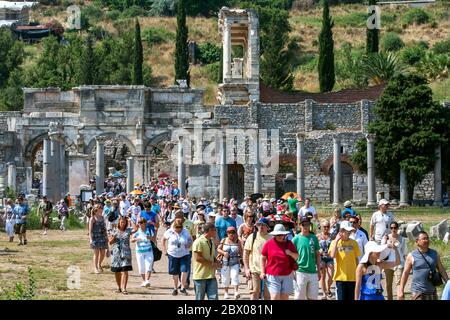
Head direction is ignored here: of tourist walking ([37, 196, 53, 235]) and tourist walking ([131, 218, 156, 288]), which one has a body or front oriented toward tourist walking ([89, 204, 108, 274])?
tourist walking ([37, 196, 53, 235])

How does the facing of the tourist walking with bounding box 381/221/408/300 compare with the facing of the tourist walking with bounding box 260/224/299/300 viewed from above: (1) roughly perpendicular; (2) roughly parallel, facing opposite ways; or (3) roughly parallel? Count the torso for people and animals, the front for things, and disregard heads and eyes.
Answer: roughly parallel

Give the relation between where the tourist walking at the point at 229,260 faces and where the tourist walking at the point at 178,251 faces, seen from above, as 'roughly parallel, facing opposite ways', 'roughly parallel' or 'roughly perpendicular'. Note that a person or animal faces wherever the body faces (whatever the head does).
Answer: roughly parallel

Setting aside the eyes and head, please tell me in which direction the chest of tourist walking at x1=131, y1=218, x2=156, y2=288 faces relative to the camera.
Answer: toward the camera

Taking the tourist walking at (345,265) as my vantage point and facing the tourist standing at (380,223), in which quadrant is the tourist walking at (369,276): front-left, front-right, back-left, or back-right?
back-right

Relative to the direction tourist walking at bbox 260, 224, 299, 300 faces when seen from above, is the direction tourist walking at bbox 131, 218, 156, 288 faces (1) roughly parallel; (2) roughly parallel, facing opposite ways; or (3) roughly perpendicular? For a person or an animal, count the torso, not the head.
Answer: roughly parallel

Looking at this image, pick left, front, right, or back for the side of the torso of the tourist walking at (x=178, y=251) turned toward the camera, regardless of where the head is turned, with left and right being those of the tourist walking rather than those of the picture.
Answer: front

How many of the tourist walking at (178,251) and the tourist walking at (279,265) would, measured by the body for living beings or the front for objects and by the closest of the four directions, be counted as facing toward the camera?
2

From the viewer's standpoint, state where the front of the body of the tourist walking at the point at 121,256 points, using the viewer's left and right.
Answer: facing the viewer

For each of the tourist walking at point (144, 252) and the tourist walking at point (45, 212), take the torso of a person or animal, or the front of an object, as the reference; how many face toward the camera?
2

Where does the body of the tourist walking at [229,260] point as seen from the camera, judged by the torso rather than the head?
toward the camera
